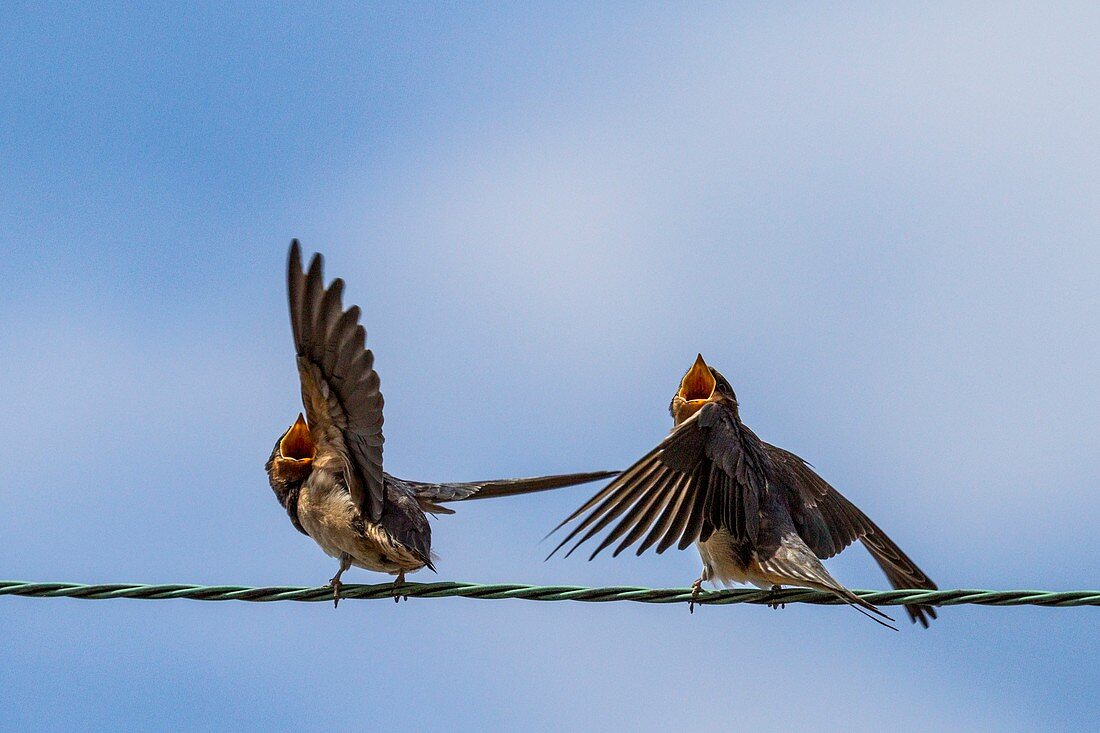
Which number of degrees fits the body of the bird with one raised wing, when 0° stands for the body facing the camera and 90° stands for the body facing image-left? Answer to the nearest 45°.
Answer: approximately 45°

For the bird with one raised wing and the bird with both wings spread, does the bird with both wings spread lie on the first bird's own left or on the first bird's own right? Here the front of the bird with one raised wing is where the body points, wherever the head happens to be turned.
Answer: on the first bird's own left
